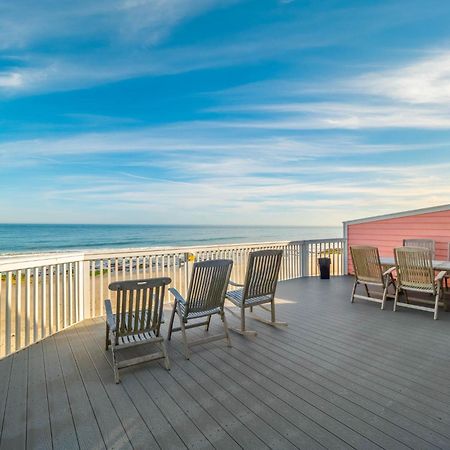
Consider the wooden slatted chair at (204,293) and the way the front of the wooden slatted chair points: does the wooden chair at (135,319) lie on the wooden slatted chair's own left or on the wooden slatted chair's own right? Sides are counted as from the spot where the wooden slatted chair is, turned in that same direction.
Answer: on the wooden slatted chair's own left

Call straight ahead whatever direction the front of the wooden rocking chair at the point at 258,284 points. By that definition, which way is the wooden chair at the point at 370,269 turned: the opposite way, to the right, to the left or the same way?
to the right

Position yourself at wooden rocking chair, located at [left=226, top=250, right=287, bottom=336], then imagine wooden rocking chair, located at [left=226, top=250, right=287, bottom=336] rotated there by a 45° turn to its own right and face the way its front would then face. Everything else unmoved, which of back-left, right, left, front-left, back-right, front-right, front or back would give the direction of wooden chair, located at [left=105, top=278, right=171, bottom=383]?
back-left

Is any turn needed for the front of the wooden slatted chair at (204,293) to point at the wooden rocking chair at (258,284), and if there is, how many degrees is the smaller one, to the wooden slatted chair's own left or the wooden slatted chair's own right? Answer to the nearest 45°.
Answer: approximately 90° to the wooden slatted chair's own right

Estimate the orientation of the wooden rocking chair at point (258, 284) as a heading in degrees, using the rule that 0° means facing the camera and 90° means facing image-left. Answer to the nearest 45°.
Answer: approximately 135°

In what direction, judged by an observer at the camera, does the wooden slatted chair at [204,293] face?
facing away from the viewer and to the left of the viewer

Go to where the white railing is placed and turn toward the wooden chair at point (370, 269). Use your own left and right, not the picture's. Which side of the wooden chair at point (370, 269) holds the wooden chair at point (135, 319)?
right

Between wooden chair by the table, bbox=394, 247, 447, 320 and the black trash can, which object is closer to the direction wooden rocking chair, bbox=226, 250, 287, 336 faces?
the black trash can

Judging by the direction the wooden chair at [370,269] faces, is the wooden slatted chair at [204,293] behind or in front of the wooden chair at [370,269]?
behind

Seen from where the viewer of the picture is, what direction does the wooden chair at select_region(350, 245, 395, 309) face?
facing away from the viewer and to the right of the viewer
